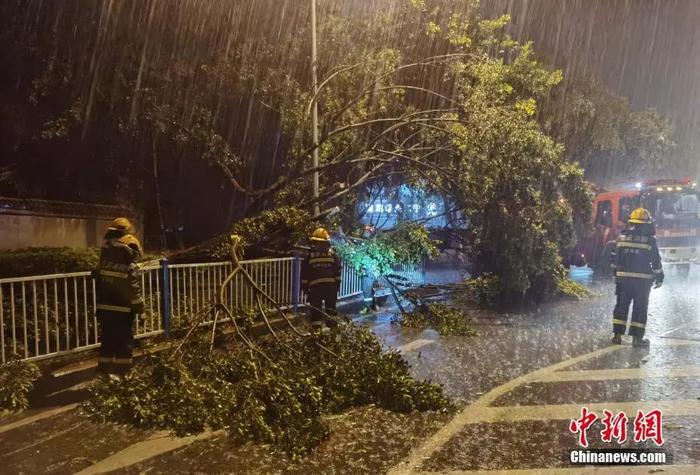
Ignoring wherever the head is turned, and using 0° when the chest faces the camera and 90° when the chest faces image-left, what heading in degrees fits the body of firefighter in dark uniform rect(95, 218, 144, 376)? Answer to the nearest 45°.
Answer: approximately 225°

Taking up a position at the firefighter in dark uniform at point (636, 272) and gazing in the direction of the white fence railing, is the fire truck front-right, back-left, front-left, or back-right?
back-right

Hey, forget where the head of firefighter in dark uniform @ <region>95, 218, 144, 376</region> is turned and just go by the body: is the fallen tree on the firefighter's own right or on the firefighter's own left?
on the firefighter's own right

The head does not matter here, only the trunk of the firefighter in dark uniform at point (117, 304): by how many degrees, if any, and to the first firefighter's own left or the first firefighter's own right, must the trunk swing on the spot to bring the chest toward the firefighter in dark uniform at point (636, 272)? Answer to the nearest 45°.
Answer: approximately 45° to the first firefighter's own right
